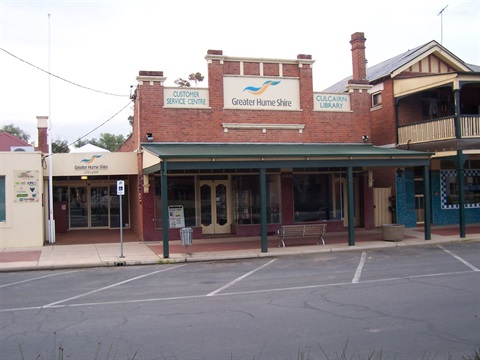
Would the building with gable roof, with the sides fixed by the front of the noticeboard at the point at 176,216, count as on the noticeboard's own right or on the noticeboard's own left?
on the noticeboard's own left

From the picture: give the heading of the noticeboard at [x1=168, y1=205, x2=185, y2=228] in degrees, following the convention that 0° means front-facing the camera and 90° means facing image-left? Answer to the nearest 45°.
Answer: approximately 0°

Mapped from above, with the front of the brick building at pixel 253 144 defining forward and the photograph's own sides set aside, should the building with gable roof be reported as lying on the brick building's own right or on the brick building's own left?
on the brick building's own left

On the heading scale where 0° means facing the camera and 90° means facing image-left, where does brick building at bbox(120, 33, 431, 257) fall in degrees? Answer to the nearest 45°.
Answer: approximately 0°
